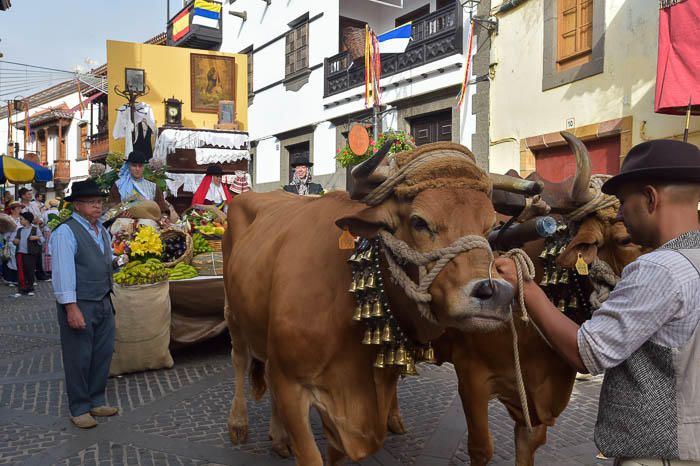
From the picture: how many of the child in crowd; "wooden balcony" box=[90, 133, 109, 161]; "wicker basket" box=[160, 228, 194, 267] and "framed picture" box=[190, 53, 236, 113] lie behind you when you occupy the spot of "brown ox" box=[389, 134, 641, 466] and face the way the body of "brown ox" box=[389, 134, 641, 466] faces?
4

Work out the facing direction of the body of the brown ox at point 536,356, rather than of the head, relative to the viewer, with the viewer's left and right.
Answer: facing the viewer and to the right of the viewer

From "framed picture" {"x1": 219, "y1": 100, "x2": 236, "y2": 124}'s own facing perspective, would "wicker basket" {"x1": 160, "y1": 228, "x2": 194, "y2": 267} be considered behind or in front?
in front

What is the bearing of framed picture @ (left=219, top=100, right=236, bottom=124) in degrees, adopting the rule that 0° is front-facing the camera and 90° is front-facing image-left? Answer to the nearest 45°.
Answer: approximately 0°

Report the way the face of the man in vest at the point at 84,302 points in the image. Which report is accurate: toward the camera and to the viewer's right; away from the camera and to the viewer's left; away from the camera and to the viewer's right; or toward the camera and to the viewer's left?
toward the camera and to the viewer's right

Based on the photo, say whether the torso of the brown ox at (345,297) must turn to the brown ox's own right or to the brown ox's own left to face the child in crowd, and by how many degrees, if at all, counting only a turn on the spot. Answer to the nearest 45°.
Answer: approximately 180°

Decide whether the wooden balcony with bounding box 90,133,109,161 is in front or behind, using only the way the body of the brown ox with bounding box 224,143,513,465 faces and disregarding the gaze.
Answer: behind

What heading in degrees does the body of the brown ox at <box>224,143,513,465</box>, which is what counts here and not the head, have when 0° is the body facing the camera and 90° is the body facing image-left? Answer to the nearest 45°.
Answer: approximately 315°

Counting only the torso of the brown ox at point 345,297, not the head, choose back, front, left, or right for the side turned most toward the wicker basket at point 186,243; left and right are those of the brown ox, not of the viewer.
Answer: back

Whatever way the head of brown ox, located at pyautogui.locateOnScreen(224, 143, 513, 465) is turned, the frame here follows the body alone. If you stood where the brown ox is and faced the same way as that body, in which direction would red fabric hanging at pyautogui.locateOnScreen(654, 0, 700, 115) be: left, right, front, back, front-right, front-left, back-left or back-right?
left

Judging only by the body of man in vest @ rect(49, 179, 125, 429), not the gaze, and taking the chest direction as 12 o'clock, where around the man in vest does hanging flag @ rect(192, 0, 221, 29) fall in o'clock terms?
The hanging flag is roughly at 8 o'clock from the man in vest.

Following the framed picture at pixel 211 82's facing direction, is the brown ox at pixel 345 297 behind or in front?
in front

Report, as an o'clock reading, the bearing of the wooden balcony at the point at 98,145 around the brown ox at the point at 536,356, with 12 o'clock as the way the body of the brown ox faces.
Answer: The wooden balcony is roughly at 6 o'clock from the brown ox.

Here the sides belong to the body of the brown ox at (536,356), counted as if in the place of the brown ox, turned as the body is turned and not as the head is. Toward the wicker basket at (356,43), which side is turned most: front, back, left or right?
back

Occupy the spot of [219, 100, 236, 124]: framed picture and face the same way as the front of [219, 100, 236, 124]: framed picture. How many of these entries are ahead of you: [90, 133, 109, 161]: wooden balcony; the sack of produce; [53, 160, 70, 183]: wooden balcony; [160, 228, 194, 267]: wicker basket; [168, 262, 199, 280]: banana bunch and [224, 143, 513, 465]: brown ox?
4

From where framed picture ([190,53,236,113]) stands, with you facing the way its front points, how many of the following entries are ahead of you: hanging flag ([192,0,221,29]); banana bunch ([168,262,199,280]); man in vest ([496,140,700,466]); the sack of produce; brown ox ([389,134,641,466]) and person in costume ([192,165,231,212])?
5
